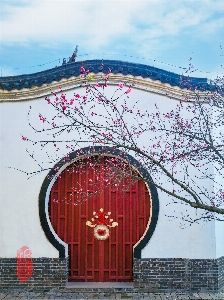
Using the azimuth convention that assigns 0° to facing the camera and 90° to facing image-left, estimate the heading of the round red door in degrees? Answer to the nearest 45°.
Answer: approximately 0°
